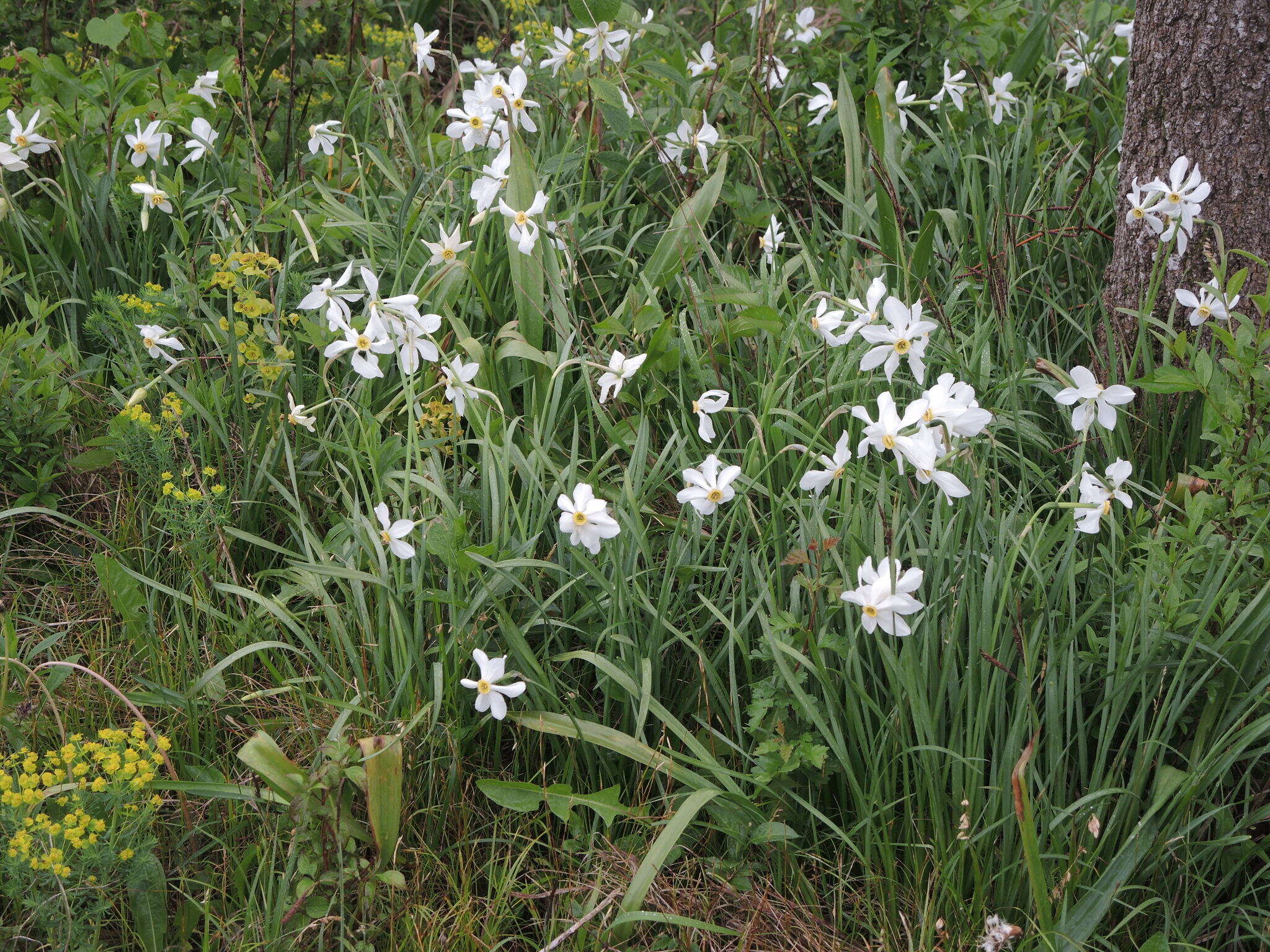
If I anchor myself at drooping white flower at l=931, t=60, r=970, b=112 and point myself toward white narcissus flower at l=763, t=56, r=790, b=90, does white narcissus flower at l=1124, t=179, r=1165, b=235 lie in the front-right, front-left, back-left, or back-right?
back-left

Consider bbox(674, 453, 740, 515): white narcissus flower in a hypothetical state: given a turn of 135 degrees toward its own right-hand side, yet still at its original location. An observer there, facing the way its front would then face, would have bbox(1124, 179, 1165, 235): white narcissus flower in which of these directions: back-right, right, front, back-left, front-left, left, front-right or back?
right

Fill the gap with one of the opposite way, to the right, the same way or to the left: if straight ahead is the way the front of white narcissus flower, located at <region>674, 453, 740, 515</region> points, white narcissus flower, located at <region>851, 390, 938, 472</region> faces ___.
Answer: the same way

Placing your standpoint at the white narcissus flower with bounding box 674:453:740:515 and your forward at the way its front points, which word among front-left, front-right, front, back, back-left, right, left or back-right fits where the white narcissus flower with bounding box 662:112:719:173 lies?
back

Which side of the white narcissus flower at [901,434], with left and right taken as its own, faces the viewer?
front

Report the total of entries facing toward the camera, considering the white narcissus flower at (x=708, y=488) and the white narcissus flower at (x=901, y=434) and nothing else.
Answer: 2

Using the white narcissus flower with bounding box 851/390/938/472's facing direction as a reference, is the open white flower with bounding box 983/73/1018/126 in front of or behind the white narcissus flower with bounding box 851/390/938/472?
behind

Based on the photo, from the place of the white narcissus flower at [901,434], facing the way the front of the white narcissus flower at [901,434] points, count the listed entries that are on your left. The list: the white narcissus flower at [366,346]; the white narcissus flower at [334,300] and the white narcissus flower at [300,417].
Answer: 0
